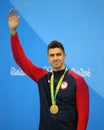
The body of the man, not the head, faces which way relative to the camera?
toward the camera
